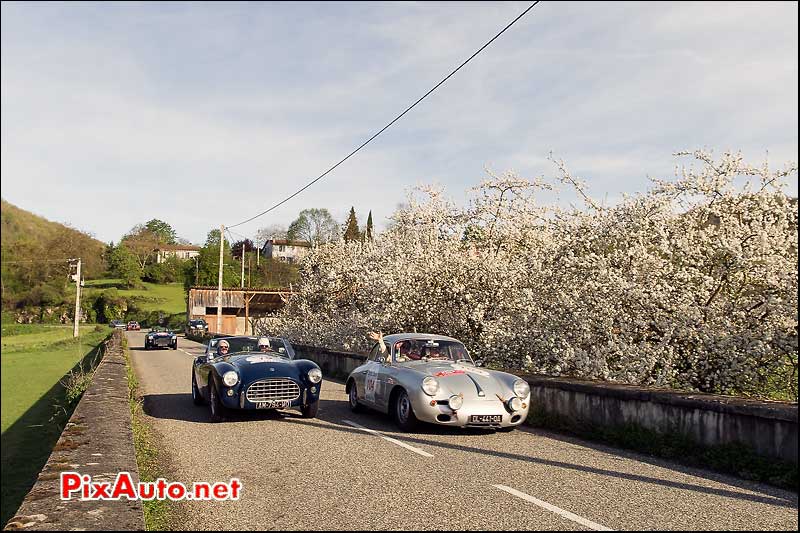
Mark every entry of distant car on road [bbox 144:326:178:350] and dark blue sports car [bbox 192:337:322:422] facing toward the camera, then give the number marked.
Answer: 2

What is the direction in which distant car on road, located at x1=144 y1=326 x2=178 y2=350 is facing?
toward the camera

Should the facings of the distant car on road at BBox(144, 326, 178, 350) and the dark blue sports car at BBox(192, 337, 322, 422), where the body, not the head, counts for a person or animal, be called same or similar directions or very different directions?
same or similar directions

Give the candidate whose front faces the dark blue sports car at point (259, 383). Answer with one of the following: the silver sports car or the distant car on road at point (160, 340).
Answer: the distant car on road

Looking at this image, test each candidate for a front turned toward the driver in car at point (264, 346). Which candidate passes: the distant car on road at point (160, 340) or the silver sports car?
the distant car on road

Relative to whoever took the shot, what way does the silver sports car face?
facing the viewer and to the right of the viewer

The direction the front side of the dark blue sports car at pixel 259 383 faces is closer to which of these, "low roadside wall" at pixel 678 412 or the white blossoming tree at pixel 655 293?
the low roadside wall

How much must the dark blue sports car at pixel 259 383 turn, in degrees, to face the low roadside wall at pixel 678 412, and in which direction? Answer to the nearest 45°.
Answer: approximately 45° to its left

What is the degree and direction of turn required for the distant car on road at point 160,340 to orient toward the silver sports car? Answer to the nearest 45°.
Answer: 0° — it already faces it

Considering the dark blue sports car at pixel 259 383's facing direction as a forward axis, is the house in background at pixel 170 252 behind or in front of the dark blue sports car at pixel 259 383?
behind

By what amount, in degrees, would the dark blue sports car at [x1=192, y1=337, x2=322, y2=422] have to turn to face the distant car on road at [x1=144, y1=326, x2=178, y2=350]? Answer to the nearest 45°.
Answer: approximately 180°

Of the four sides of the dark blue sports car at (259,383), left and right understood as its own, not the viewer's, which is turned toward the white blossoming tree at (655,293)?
left

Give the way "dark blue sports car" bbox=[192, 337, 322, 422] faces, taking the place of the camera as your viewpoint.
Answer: facing the viewer

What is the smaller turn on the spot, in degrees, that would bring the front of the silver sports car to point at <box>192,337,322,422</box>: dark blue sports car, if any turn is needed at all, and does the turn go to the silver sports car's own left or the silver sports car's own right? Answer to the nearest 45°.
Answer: approximately 135° to the silver sports car's own right

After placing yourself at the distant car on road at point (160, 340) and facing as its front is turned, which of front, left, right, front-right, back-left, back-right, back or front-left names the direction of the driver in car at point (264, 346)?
front
